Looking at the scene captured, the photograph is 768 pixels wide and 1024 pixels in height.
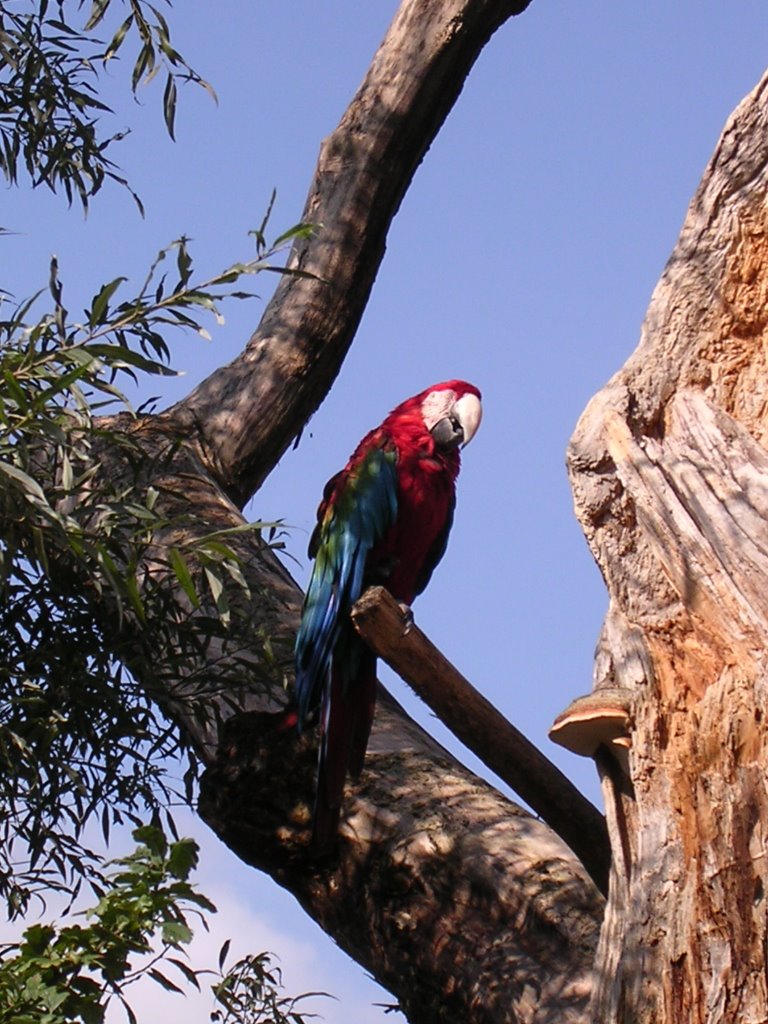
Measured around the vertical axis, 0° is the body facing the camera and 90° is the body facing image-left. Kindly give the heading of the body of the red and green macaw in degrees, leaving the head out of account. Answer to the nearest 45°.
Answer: approximately 315°
